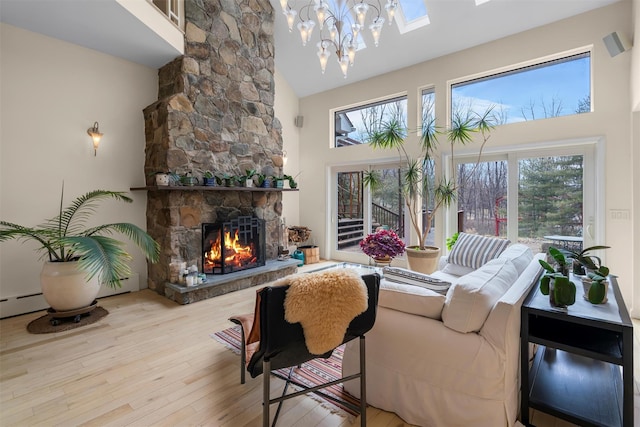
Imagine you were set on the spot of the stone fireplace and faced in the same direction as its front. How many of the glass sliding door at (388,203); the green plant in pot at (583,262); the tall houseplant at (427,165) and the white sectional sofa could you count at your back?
0

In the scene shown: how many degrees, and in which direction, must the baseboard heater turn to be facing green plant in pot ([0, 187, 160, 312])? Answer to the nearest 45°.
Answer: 0° — it already faces it

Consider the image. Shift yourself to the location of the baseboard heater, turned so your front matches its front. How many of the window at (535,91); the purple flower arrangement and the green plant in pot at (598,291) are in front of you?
3

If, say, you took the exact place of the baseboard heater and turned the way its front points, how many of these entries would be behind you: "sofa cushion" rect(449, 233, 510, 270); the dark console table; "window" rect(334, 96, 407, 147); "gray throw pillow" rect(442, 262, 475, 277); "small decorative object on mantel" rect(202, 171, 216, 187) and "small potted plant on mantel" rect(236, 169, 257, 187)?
0

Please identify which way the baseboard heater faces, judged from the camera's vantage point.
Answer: facing the viewer and to the right of the viewer

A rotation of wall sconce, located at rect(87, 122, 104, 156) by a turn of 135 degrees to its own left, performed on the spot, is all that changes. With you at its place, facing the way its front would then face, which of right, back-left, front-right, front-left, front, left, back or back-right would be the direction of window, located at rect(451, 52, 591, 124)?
back-right

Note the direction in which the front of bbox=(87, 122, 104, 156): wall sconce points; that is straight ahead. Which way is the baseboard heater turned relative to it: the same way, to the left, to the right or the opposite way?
the same way

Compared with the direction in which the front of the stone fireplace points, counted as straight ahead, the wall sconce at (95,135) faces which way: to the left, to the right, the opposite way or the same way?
the same way

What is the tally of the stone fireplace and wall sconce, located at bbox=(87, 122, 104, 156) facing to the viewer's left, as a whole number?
0

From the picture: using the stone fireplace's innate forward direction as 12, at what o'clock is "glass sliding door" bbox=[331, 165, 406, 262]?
The glass sliding door is roughly at 10 o'clock from the stone fireplace.

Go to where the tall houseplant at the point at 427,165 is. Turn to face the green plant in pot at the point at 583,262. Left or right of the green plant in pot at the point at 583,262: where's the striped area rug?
right

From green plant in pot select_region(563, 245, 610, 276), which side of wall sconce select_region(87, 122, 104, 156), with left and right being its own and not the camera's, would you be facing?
front

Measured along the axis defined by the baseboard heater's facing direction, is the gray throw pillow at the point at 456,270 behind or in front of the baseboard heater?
in front

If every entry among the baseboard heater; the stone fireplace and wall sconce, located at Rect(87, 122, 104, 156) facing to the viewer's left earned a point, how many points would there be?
0

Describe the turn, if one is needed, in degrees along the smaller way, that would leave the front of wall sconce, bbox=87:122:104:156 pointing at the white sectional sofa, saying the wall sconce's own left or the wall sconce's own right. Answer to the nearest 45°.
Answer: approximately 45° to the wall sconce's own right
